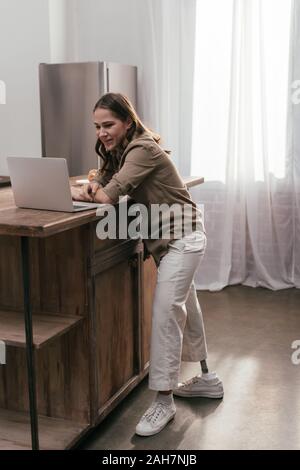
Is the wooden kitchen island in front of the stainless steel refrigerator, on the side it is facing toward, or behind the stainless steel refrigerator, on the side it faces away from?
in front

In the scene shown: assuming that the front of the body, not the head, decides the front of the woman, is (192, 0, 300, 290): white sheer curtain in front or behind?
behind

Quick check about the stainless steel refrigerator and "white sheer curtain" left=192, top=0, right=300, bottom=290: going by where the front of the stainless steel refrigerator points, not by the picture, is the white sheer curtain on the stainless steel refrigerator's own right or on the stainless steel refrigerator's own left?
on the stainless steel refrigerator's own left

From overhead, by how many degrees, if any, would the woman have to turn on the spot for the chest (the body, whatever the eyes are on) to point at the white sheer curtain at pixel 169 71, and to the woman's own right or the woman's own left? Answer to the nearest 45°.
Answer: approximately 135° to the woman's own right

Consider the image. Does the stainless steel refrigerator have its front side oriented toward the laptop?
yes

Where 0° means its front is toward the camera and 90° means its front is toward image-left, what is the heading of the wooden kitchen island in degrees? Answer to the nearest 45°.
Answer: approximately 315°

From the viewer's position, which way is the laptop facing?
facing away from the viewer and to the right of the viewer

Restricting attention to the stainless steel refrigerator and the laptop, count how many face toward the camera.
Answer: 1
